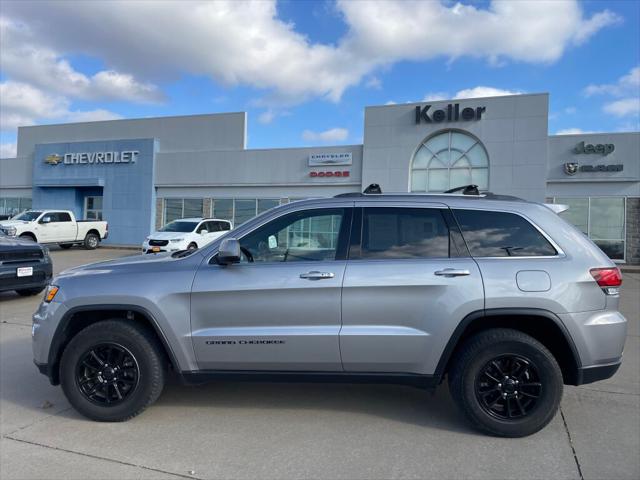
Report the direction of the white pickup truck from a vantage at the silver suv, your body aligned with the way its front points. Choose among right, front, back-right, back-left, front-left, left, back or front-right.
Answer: front-right

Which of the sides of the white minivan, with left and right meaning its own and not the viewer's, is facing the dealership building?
back

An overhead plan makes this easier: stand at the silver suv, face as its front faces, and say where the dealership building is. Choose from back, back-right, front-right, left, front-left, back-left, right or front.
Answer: right

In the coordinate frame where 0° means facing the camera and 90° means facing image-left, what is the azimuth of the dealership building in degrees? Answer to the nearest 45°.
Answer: approximately 0°

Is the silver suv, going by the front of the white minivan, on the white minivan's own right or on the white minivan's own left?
on the white minivan's own left

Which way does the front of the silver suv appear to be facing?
to the viewer's left

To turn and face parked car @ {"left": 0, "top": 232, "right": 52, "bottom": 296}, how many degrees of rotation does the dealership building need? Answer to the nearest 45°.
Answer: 0° — it already faces it

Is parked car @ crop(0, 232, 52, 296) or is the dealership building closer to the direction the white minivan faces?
the parked car

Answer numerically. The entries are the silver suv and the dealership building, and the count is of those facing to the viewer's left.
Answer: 1
